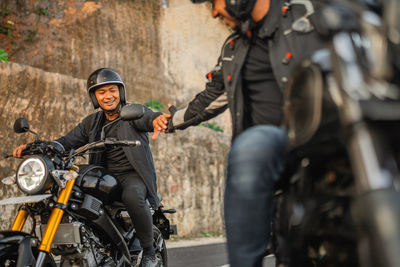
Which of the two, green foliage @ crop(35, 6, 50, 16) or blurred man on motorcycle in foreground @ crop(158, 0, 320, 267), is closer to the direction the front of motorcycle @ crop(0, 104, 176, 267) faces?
the blurred man on motorcycle in foreground

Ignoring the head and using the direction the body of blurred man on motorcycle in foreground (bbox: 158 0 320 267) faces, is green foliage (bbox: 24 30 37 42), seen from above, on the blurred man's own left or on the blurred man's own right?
on the blurred man's own right

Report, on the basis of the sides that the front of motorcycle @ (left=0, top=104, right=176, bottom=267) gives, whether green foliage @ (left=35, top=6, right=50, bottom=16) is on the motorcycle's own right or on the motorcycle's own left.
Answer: on the motorcycle's own right

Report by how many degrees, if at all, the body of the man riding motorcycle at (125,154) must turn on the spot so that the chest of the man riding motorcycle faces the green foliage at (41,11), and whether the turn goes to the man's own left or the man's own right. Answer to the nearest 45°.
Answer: approximately 135° to the man's own right

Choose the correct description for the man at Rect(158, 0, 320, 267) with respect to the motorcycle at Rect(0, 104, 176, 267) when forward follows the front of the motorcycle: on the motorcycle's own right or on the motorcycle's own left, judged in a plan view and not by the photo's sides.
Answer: on the motorcycle's own left
